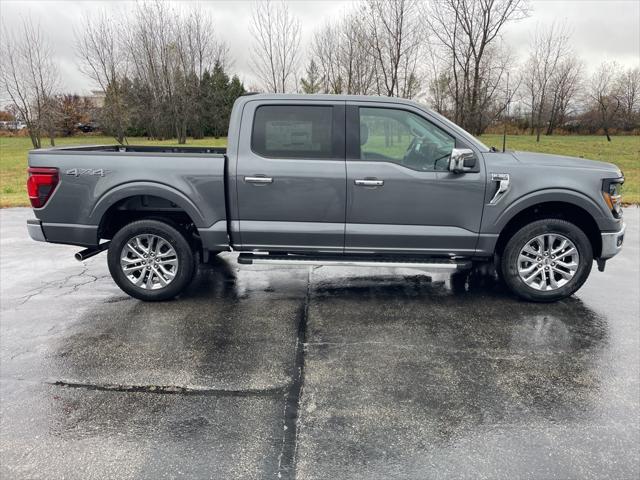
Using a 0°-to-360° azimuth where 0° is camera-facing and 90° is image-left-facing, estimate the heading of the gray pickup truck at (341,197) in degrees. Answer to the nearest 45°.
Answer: approximately 270°
